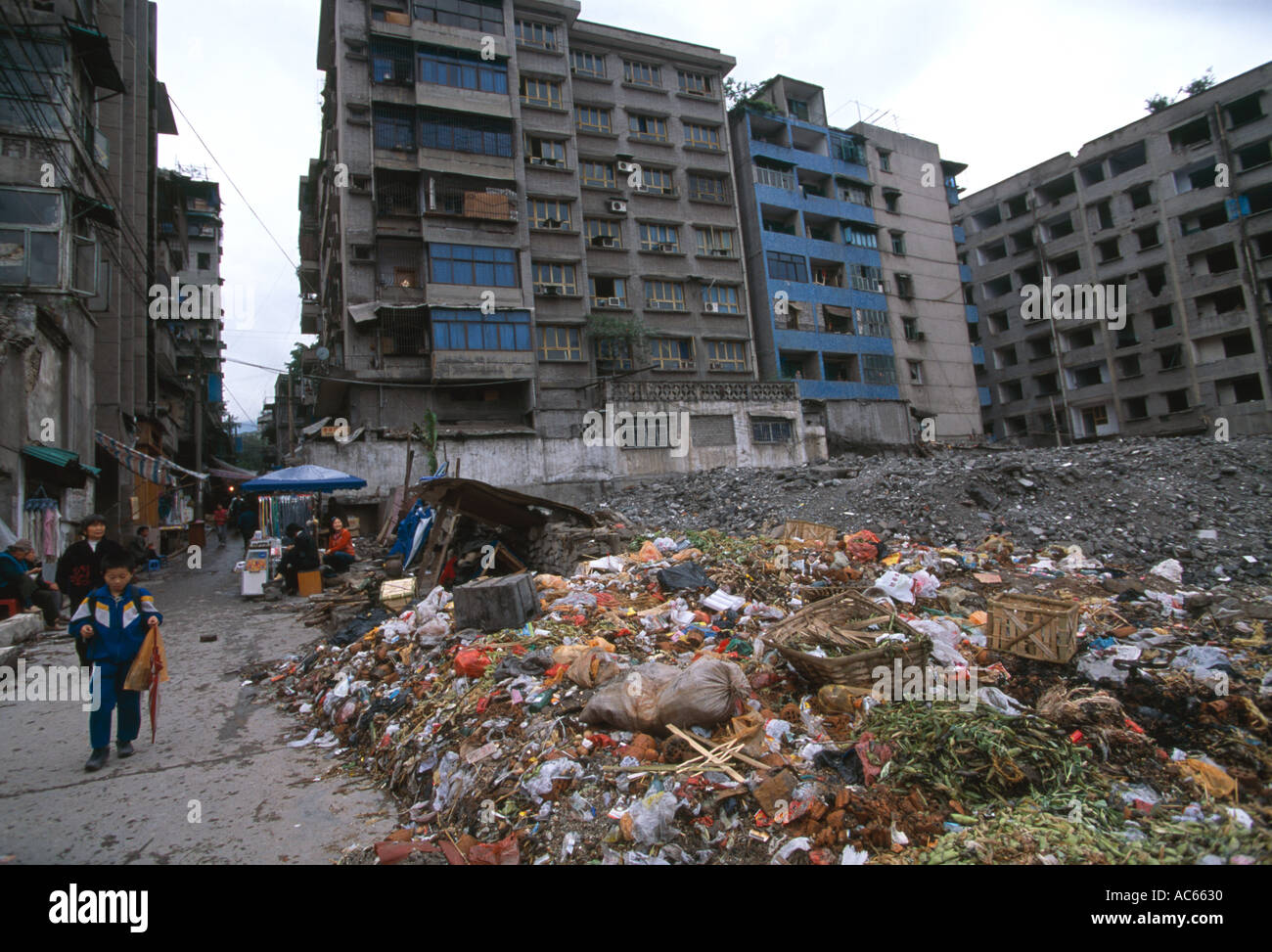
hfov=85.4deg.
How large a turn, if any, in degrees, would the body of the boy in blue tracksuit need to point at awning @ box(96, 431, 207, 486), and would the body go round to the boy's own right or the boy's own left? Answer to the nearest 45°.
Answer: approximately 180°

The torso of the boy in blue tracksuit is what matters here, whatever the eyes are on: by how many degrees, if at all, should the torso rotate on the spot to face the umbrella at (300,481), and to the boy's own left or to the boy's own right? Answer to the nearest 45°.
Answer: approximately 180°

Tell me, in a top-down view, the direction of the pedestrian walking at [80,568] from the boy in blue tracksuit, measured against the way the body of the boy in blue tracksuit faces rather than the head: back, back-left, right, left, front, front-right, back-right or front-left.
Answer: back

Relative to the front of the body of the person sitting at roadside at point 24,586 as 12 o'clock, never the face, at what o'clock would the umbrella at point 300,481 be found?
The umbrella is roughly at 11 o'clock from the person sitting at roadside.

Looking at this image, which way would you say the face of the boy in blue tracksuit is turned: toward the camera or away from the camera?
toward the camera

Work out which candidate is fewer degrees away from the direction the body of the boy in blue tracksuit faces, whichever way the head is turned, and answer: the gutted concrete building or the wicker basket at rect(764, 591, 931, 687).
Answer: the wicker basket

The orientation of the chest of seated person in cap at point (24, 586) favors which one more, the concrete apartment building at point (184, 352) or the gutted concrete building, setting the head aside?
the gutted concrete building

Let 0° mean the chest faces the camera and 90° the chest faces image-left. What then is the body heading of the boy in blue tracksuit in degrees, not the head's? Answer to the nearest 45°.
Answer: approximately 0°

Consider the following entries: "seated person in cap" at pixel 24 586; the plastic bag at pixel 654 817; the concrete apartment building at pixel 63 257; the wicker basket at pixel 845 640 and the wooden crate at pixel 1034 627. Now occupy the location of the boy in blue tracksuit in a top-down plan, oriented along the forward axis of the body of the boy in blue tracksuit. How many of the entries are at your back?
2

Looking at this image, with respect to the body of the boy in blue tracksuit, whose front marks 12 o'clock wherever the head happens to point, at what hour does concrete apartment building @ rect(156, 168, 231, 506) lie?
The concrete apartment building is roughly at 6 o'clock from the boy in blue tracksuit.

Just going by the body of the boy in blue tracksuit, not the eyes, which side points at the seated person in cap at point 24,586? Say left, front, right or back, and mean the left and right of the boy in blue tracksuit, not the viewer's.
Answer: back

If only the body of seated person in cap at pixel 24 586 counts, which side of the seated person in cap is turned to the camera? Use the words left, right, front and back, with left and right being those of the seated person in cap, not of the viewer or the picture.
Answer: right

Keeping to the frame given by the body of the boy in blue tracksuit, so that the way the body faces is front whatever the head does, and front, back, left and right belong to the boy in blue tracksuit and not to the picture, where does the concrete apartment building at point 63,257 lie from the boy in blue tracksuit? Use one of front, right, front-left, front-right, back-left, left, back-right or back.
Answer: back

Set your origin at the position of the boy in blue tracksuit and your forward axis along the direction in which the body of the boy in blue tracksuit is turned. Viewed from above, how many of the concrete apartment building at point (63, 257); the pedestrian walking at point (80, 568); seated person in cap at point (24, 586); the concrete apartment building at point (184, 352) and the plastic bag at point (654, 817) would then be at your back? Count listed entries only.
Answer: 4

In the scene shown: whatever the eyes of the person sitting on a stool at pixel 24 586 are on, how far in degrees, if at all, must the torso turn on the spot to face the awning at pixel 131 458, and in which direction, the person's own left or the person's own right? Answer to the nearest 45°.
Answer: approximately 90° to the person's own left

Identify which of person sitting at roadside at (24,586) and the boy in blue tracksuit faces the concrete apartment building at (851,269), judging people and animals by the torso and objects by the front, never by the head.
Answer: the person sitting at roadside
